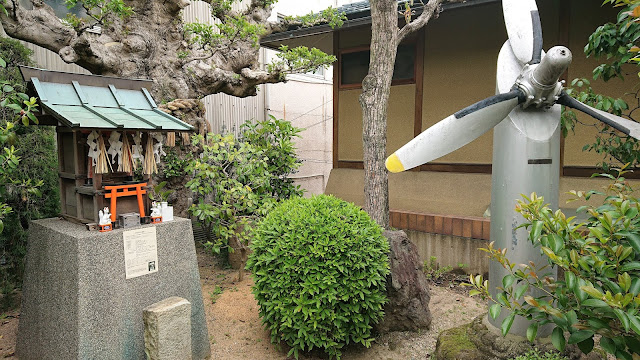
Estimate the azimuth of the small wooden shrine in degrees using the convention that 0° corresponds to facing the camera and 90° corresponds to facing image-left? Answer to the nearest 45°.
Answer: approximately 315°

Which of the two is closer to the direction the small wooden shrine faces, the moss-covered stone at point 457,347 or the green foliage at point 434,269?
the moss-covered stone

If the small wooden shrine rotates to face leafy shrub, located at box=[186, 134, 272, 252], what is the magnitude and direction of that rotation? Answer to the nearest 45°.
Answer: approximately 90° to its left

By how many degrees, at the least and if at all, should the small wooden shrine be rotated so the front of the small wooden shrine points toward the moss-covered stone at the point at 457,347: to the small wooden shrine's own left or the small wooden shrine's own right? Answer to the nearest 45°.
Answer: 0° — it already faces it

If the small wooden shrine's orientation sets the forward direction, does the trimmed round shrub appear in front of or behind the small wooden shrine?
in front

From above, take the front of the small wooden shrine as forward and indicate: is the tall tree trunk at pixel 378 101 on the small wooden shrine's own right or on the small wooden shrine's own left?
on the small wooden shrine's own left

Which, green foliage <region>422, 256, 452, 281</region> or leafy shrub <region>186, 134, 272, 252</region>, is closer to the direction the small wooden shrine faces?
the green foliage
